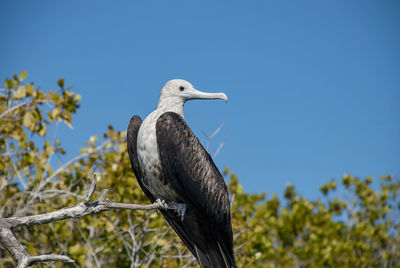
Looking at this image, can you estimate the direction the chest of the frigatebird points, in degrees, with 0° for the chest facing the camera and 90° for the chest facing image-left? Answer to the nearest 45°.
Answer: approximately 45°
